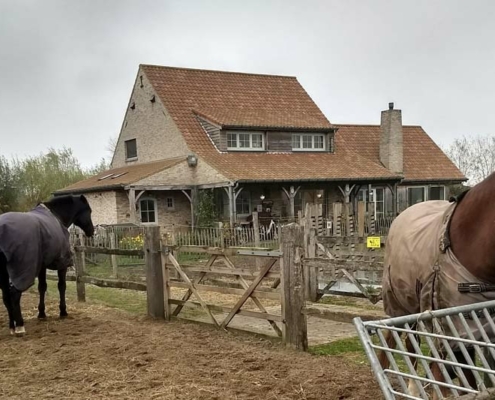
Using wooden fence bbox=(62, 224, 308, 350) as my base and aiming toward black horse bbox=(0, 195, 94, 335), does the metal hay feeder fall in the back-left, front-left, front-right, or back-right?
back-left

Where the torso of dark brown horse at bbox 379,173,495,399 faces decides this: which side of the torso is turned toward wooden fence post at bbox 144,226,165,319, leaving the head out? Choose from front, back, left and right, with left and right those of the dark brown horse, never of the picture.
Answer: back

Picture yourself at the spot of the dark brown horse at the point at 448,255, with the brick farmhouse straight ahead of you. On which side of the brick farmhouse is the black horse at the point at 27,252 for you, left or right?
left

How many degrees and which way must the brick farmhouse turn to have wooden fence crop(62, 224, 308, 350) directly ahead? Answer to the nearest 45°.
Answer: approximately 45° to its right

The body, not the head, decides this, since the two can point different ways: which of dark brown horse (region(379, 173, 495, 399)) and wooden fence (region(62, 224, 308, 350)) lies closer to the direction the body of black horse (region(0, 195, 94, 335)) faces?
the wooden fence

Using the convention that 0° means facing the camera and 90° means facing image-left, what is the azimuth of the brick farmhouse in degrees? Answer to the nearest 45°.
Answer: approximately 315°

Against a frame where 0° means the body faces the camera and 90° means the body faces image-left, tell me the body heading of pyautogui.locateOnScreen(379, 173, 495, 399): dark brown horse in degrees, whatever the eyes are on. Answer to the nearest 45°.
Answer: approximately 315°

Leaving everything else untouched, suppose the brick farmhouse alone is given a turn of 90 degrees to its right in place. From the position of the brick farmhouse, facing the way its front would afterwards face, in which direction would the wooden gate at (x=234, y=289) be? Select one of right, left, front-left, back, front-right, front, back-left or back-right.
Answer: front-left

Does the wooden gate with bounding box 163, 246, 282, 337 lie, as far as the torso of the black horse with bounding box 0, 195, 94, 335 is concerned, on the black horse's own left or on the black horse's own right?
on the black horse's own right

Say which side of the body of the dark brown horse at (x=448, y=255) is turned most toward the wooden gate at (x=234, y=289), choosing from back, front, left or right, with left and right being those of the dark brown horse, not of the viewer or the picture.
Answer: back

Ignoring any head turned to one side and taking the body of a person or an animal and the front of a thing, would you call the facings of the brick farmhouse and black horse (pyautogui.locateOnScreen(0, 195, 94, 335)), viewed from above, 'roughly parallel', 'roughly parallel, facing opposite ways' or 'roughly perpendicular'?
roughly perpendicular

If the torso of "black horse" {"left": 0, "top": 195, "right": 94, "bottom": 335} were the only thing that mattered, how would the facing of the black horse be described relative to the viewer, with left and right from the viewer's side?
facing away from the viewer and to the right of the viewer

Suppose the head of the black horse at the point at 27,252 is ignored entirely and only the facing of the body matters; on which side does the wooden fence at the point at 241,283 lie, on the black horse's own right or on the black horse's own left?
on the black horse's own right
